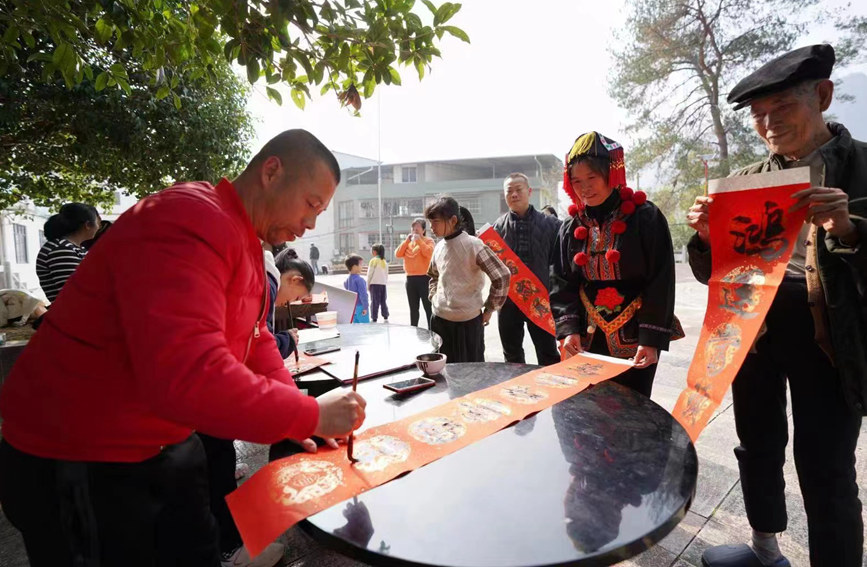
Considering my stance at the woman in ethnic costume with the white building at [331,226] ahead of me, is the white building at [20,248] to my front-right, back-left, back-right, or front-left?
front-left

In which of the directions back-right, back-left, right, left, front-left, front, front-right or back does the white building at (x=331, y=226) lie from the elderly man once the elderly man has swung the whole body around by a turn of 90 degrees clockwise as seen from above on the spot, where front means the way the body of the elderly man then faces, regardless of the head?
front

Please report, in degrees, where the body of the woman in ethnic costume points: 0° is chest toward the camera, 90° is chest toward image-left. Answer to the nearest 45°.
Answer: approximately 45°

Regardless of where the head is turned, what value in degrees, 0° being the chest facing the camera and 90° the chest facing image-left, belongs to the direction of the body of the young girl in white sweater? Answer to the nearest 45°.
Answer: approximately 45°

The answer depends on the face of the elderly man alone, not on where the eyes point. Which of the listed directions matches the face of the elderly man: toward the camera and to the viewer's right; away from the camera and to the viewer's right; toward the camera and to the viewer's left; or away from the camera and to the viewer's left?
toward the camera and to the viewer's left

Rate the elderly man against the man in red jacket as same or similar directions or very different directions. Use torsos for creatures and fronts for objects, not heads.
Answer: very different directions

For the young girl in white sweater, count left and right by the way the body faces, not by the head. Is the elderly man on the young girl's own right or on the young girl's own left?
on the young girl's own left

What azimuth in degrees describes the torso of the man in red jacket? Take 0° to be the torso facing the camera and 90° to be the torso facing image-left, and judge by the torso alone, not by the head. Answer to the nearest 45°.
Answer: approximately 270°

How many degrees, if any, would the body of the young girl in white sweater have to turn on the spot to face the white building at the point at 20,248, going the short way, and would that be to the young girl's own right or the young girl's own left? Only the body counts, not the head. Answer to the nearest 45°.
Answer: approximately 90° to the young girl's own right

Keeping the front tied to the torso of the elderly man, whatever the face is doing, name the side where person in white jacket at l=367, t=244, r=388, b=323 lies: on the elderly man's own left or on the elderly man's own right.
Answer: on the elderly man's own right

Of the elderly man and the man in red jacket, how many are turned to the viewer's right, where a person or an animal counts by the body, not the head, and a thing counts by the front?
1

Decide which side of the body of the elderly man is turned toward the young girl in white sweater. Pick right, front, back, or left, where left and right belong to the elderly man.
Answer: right

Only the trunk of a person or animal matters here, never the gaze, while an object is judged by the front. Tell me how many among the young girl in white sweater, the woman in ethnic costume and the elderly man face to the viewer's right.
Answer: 0

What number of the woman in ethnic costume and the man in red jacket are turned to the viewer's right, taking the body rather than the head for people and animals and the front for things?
1

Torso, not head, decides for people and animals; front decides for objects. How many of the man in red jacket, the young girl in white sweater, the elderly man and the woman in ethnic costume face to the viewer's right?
1

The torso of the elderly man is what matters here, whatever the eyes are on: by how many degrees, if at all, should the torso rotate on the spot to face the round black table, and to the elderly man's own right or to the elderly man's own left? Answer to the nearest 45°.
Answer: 0° — they already face it
